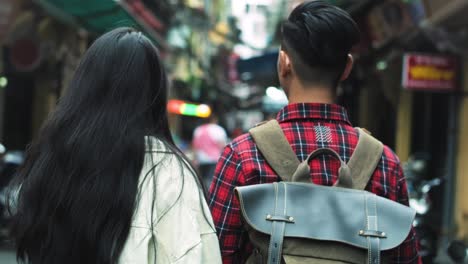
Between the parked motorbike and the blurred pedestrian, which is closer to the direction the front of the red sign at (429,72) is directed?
the parked motorbike

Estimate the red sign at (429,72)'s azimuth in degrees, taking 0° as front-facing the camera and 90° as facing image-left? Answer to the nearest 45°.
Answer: approximately 0°

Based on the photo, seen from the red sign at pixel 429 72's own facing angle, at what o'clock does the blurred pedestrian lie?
The blurred pedestrian is roughly at 3 o'clock from the red sign.

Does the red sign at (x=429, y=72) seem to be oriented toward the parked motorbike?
yes
